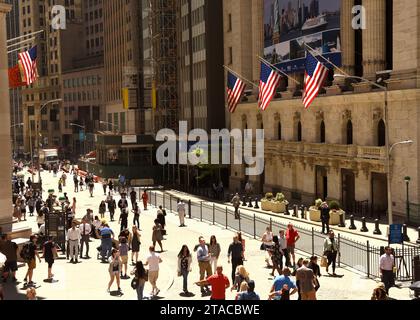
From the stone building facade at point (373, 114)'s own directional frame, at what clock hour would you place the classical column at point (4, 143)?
The classical column is roughly at 12 o'clock from the stone building facade.

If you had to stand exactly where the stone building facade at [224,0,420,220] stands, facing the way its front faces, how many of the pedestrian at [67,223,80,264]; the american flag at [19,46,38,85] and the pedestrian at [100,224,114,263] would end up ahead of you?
3

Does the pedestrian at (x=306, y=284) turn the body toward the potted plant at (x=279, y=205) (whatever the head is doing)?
yes

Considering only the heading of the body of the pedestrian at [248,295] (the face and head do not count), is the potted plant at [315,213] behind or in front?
in front

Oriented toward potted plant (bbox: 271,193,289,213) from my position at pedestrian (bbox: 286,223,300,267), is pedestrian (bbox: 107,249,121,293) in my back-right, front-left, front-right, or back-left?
back-left

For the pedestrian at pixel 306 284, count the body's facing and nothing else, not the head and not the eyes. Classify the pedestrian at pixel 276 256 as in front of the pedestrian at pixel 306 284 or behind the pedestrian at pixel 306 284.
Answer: in front

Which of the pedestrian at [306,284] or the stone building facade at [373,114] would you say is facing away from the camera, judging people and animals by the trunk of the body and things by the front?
the pedestrian

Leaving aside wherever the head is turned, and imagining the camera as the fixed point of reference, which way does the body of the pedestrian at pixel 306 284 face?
away from the camera

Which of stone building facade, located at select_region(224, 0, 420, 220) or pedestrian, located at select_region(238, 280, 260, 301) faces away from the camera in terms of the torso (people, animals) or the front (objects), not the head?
the pedestrian

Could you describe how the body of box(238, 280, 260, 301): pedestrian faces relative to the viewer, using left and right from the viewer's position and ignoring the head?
facing away from the viewer
